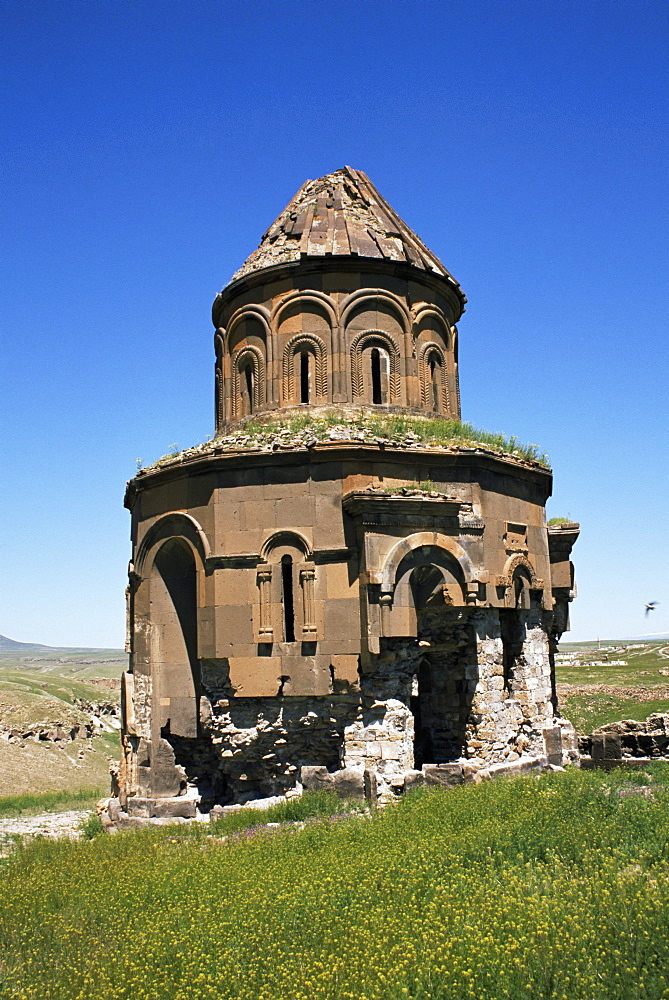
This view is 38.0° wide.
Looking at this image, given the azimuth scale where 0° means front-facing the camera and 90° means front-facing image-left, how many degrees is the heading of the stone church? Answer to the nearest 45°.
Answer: approximately 315°

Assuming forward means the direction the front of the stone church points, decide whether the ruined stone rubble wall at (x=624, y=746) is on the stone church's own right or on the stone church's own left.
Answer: on the stone church's own left

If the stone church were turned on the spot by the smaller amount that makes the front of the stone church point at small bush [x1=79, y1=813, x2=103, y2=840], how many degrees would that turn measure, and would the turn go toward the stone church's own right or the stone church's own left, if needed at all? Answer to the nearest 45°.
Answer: approximately 45° to the stone church's own right

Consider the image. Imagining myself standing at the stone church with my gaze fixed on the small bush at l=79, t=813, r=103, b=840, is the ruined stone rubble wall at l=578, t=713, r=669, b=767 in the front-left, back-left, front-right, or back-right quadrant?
back-left
